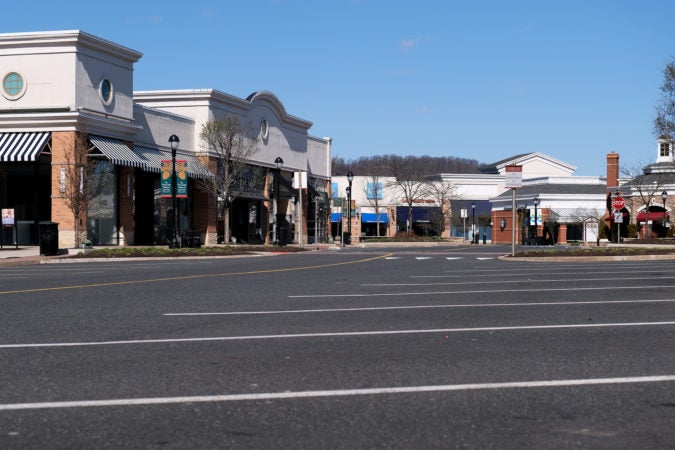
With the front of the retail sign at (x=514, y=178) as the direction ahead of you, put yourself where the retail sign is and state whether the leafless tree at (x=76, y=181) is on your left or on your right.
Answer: on your right

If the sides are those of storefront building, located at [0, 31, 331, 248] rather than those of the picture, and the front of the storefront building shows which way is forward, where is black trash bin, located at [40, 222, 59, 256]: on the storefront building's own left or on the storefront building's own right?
on the storefront building's own right

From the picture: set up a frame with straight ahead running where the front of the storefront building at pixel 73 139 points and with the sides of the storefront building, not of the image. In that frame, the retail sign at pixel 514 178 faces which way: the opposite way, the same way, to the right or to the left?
to the right

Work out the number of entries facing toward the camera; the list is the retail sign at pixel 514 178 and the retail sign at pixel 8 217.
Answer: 2

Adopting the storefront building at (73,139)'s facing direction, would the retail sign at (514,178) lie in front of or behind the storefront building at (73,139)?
in front

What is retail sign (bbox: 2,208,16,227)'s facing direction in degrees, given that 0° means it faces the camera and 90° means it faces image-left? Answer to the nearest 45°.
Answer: approximately 0°

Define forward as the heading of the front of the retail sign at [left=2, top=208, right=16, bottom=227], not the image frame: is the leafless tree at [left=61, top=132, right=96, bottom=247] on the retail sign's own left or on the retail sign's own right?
on the retail sign's own left

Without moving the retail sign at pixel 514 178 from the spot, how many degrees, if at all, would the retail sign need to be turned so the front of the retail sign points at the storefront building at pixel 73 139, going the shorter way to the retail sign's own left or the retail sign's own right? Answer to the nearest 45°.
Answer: approximately 90° to the retail sign's own right

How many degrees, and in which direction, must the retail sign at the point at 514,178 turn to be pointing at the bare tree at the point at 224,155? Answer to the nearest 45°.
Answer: approximately 135° to its right

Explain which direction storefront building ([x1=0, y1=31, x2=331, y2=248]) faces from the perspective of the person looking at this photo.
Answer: facing the viewer and to the right of the viewer

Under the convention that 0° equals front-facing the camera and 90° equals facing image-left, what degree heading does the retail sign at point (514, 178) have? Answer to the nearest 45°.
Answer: approximately 0°

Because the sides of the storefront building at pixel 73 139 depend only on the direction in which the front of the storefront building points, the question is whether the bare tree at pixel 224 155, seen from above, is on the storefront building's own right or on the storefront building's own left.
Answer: on the storefront building's own left

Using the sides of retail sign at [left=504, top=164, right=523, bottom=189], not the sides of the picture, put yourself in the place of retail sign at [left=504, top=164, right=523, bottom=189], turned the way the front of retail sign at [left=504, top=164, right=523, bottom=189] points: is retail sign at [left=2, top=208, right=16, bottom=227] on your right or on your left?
on your right
